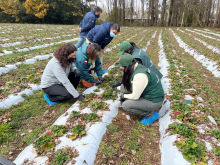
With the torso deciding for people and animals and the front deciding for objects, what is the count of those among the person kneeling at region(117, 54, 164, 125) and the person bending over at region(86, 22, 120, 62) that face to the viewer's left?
1

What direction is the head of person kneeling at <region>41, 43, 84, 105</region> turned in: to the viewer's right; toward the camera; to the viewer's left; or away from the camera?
to the viewer's right

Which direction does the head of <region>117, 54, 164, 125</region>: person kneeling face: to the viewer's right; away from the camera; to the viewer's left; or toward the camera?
to the viewer's left

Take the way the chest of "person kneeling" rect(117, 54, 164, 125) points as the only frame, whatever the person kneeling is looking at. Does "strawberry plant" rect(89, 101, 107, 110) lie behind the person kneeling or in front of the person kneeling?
in front

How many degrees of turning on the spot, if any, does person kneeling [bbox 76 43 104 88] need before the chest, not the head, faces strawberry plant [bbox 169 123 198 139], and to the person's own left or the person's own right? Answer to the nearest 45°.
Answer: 0° — they already face it

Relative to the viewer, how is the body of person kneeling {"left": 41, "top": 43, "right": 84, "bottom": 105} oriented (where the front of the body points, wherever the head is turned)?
to the viewer's right

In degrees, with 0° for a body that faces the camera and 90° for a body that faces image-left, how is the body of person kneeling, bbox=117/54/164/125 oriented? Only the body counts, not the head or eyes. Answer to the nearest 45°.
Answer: approximately 90°
